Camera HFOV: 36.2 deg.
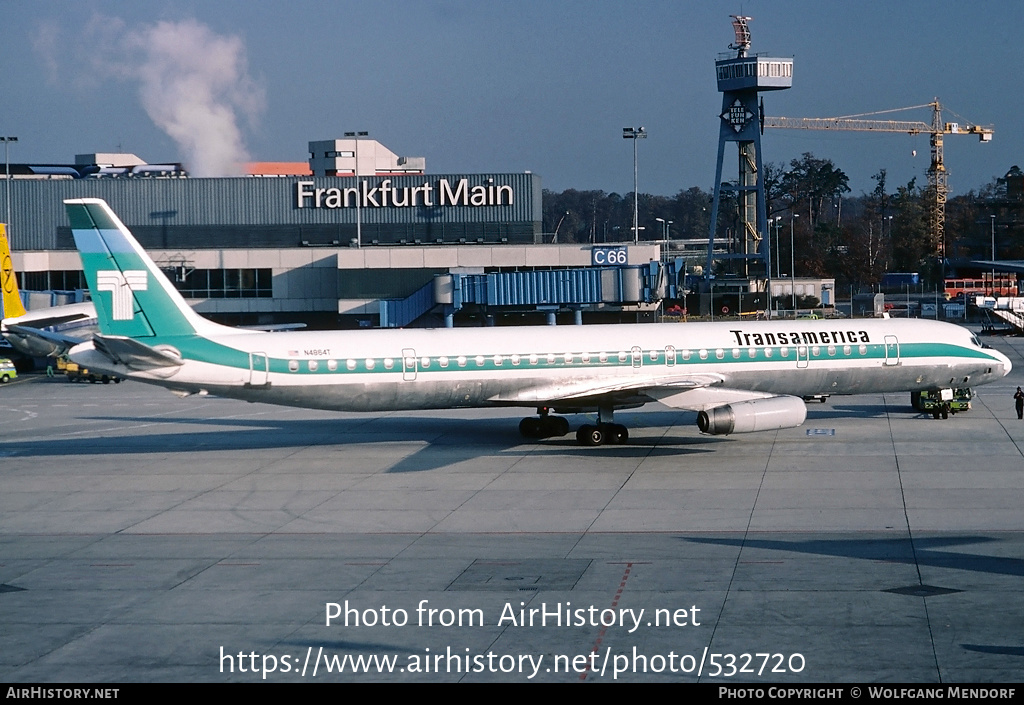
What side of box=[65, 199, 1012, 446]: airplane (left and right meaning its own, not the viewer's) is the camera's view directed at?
right
